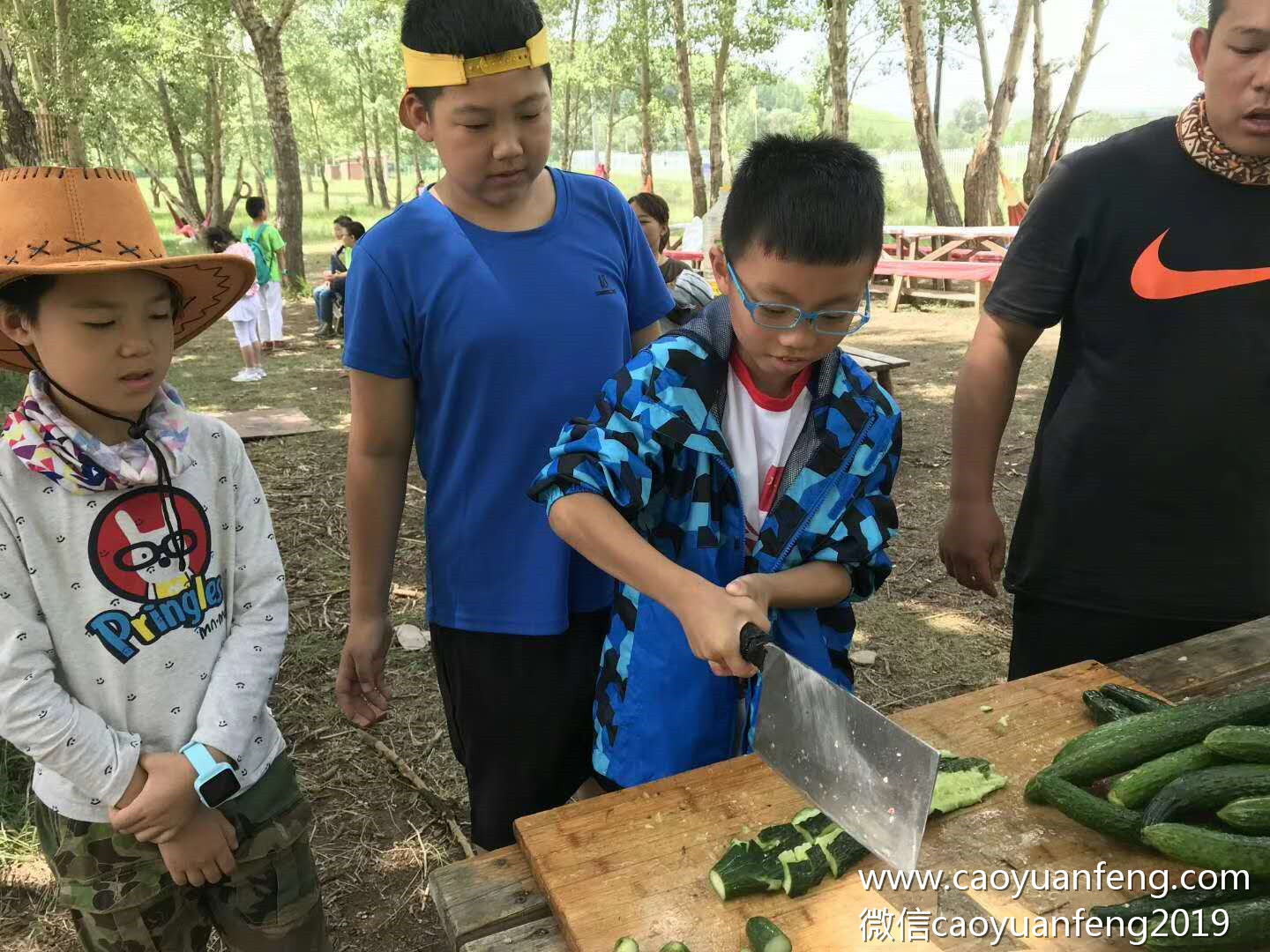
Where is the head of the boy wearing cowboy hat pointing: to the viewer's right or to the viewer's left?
to the viewer's right

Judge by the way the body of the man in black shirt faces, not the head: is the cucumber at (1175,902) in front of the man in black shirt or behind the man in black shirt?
in front

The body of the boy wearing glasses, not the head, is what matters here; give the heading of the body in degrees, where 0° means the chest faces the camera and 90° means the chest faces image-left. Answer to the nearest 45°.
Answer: approximately 315°

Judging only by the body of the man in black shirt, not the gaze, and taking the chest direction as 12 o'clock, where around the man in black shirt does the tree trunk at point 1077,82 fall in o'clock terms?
The tree trunk is roughly at 6 o'clock from the man in black shirt.

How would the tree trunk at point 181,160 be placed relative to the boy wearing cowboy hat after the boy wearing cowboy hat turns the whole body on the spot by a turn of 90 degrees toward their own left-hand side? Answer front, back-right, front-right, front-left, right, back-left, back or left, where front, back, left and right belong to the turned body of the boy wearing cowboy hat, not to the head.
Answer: front-left

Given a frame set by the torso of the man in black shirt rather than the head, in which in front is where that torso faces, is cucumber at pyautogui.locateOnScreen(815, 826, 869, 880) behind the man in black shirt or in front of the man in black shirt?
in front

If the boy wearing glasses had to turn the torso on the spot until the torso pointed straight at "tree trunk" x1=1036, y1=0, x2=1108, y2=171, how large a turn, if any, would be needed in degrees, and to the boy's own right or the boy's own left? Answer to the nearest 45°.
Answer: approximately 135° to the boy's own left
